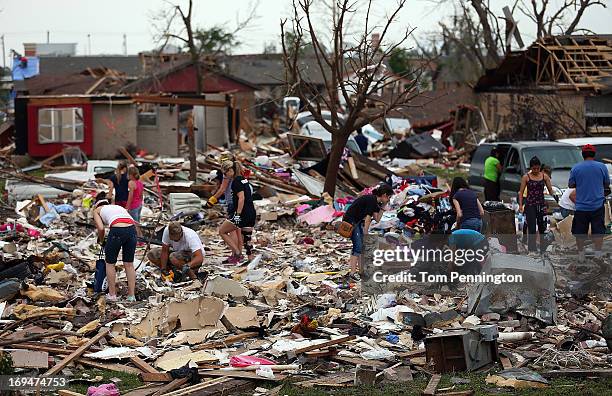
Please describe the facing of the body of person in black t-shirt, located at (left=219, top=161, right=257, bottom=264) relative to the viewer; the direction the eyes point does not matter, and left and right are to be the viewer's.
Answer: facing to the left of the viewer

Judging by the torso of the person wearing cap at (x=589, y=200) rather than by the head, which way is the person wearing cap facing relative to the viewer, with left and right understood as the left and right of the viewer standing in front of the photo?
facing away from the viewer

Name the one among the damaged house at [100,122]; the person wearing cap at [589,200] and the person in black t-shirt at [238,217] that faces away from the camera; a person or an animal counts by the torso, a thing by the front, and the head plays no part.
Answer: the person wearing cap

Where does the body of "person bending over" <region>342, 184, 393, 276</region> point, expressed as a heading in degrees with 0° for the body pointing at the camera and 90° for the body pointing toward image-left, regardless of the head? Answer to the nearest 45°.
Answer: approximately 270°

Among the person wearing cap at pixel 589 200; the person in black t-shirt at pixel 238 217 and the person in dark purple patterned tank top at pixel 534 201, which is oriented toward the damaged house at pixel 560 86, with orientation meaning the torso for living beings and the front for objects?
the person wearing cap

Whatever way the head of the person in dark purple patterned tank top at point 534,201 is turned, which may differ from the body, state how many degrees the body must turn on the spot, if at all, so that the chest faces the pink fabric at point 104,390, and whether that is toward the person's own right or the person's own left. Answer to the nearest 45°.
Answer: approximately 45° to the person's own right

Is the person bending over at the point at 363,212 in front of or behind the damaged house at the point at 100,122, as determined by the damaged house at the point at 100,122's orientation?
in front

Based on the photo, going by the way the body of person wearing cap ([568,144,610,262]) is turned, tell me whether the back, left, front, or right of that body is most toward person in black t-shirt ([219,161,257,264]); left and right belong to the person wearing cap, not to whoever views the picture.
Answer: left

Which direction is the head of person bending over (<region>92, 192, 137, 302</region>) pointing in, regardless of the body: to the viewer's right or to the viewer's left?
to the viewer's left

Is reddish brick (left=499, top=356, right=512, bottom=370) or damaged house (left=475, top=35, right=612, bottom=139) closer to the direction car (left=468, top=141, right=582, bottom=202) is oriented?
the reddish brick

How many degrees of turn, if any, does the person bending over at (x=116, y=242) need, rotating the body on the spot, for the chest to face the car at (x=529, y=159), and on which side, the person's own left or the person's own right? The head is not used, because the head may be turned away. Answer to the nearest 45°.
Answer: approximately 90° to the person's own right

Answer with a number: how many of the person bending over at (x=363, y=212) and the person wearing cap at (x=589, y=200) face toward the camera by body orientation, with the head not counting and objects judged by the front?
0

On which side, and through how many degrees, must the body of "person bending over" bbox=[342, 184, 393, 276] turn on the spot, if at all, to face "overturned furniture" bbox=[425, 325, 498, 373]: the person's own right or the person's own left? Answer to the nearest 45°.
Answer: approximately 90° to the person's own right

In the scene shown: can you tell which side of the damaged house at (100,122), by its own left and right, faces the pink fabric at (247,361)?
front
